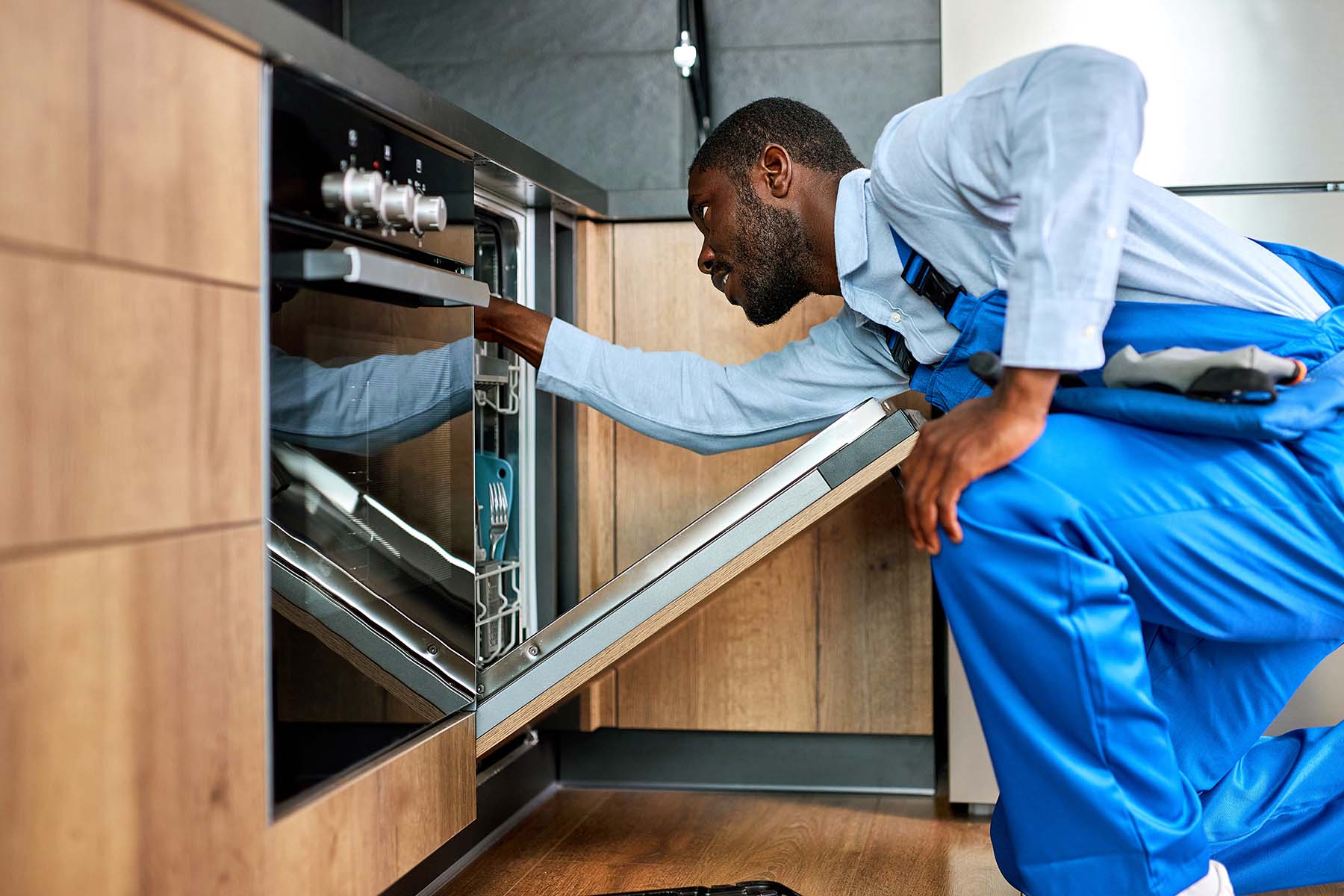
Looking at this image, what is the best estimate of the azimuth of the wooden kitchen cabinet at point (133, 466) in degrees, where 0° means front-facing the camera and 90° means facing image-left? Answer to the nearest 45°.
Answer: approximately 315°

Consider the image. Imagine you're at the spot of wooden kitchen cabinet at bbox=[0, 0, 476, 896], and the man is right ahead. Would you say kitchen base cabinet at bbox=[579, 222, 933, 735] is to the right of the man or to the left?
left

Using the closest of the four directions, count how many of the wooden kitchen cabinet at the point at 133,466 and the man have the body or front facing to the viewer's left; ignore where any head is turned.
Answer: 1

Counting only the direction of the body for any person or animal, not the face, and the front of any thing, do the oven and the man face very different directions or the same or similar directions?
very different directions

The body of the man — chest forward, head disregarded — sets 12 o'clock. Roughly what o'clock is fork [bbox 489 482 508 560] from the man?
The fork is roughly at 1 o'clock from the man.

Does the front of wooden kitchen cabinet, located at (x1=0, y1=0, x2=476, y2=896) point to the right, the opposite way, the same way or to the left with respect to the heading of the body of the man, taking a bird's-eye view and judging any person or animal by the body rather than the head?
the opposite way

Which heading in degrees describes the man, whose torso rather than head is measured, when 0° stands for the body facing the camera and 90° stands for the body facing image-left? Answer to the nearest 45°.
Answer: approximately 90°

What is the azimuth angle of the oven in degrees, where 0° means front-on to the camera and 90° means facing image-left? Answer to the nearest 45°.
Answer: approximately 315°
